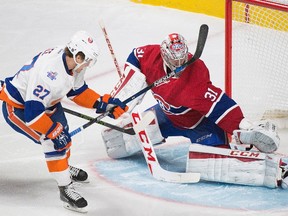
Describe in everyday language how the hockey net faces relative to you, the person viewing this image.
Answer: facing the viewer and to the left of the viewer

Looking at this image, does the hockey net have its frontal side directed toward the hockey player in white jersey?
yes
